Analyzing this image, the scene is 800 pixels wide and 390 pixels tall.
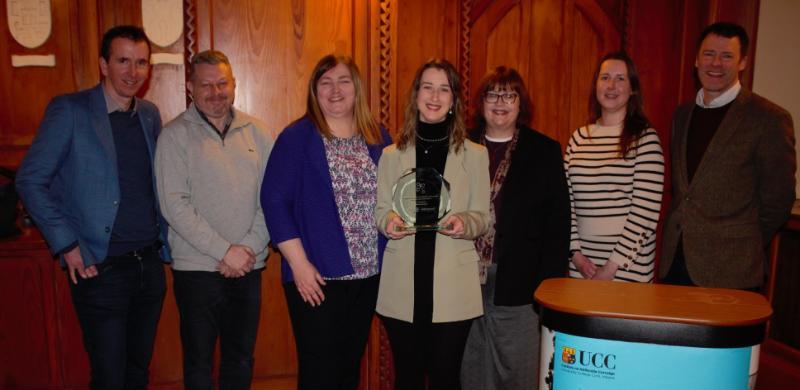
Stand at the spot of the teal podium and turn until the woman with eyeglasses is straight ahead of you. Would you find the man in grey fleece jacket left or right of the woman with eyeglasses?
left

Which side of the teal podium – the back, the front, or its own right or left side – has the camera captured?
front

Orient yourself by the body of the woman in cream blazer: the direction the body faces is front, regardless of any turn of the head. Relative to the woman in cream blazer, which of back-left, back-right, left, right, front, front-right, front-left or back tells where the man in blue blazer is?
right

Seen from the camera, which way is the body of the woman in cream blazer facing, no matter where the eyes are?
toward the camera

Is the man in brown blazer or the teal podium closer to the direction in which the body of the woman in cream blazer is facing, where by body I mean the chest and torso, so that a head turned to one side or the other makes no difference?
the teal podium

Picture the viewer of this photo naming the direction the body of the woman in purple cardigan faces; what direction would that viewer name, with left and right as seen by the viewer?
facing the viewer and to the right of the viewer

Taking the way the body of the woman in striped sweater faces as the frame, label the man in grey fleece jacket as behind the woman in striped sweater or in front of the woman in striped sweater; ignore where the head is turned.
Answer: in front
